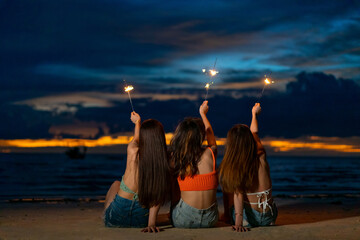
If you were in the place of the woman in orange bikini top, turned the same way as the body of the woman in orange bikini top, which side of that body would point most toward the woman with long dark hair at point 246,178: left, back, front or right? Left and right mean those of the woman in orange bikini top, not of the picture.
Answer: right

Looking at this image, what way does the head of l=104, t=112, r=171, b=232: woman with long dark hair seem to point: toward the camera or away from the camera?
away from the camera

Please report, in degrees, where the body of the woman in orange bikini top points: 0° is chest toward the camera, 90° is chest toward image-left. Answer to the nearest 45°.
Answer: approximately 180°

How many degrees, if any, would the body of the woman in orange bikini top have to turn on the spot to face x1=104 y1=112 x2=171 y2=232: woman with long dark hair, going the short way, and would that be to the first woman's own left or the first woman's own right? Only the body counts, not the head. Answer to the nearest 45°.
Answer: approximately 90° to the first woman's own left

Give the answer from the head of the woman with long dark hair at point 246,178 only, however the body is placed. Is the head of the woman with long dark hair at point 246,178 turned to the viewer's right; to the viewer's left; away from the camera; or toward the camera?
away from the camera

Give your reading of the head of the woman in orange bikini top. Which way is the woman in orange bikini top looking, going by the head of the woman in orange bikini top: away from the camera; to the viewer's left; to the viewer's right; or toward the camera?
away from the camera
